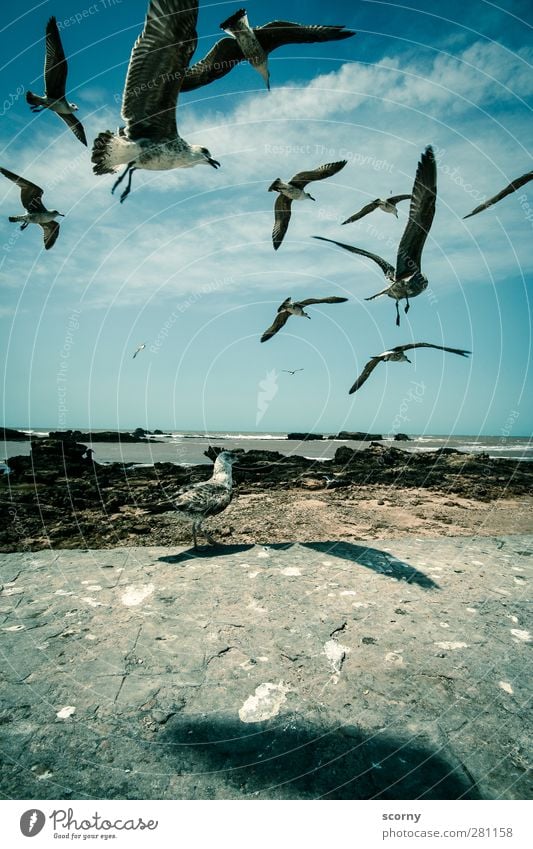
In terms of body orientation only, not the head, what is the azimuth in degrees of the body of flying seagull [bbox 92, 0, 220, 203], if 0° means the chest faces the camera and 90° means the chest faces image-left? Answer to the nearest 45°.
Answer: approximately 270°

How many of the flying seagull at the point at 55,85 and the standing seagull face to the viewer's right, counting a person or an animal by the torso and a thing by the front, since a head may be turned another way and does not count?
2

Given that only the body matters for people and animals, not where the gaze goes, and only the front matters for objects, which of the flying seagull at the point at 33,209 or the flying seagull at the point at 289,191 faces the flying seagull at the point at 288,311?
the flying seagull at the point at 33,209

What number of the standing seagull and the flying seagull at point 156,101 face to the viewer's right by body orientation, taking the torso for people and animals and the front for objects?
2

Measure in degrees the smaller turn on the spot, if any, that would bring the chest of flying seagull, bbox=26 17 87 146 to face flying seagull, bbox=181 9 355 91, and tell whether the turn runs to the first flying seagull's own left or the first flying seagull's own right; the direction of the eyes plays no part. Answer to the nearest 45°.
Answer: approximately 45° to the first flying seagull's own right

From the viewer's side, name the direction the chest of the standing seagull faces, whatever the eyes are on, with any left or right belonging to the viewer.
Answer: facing to the right of the viewer

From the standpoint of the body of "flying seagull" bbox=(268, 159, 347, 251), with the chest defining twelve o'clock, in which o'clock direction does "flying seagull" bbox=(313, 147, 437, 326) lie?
"flying seagull" bbox=(313, 147, 437, 326) is roughly at 1 o'clock from "flying seagull" bbox=(268, 159, 347, 251).

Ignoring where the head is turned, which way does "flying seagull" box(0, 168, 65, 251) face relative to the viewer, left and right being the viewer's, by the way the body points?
facing to the right of the viewer

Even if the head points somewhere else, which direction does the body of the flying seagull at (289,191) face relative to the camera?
to the viewer's right

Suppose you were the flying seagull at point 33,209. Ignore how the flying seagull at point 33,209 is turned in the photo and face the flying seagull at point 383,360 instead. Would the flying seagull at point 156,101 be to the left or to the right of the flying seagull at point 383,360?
right

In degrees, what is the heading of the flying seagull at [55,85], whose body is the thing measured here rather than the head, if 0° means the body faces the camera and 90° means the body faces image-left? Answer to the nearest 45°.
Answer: approximately 270°
